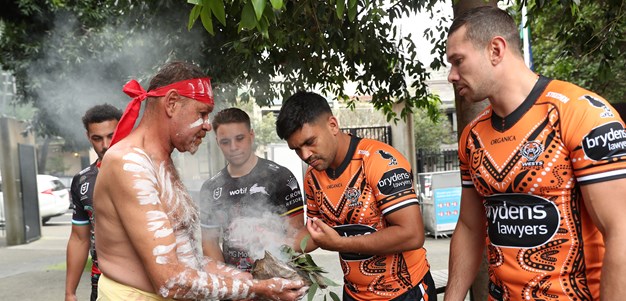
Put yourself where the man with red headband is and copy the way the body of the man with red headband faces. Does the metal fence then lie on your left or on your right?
on your left

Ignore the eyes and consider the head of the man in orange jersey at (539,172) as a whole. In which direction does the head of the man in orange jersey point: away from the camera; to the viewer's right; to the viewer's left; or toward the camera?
to the viewer's left

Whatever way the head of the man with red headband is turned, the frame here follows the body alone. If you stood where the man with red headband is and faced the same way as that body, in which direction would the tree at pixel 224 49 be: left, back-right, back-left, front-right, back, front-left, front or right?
left

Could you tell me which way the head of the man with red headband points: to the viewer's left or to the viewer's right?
to the viewer's right

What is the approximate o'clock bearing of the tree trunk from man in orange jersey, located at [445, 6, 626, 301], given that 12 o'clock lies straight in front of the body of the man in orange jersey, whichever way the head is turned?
The tree trunk is roughly at 4 o'clock from the man in orange jersey.

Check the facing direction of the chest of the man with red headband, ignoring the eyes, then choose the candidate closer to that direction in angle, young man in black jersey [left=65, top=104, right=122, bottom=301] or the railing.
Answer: the railing

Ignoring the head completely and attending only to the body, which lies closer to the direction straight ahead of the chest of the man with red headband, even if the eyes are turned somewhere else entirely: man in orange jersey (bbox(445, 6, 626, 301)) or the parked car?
the man in orange jersey

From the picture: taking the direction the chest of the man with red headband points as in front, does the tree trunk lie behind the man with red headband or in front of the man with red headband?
in front

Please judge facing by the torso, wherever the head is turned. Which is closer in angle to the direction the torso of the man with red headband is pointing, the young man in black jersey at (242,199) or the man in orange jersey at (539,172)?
the man in orange jersey

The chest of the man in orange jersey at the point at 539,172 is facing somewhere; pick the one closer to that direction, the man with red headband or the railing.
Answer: the man with red headband

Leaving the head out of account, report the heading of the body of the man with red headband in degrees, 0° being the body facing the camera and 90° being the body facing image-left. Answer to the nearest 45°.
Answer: approximately 270°

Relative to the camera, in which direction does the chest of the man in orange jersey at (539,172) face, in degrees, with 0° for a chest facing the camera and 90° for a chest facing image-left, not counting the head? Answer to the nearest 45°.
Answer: approximately 45°

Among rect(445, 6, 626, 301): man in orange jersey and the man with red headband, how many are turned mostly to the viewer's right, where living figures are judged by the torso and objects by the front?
1

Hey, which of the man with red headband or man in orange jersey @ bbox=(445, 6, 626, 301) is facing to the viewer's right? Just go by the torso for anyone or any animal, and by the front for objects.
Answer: the man with red headband

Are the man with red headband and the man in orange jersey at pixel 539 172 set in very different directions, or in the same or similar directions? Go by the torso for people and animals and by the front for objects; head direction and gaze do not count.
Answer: very different directions
